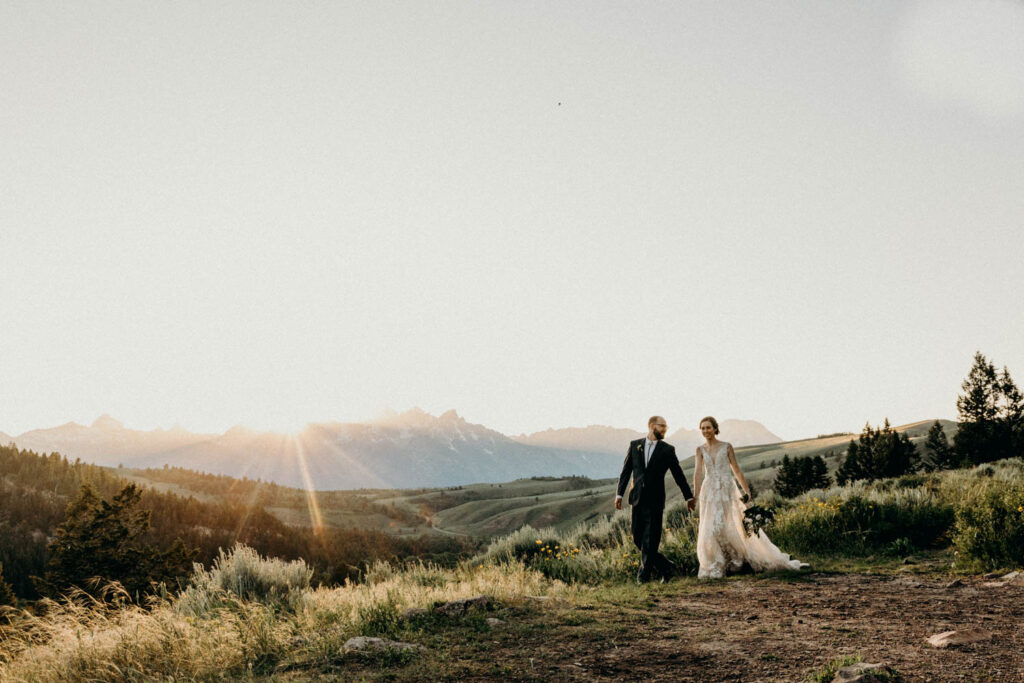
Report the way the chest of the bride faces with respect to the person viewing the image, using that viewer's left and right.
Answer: facing the viewer and to the left of the viewer

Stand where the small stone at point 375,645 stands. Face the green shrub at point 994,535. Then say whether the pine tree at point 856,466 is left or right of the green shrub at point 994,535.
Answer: left

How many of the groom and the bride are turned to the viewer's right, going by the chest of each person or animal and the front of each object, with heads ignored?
0

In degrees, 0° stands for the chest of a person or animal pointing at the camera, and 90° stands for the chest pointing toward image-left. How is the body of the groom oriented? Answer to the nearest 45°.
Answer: approximately 0°

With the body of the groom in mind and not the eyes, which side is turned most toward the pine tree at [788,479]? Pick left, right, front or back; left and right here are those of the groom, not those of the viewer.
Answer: back

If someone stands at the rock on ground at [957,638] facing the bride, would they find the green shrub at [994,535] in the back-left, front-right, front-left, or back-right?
front-right

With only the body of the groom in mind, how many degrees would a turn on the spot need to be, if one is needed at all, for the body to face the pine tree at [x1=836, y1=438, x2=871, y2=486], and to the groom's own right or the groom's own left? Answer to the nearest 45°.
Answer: approximately 180°
